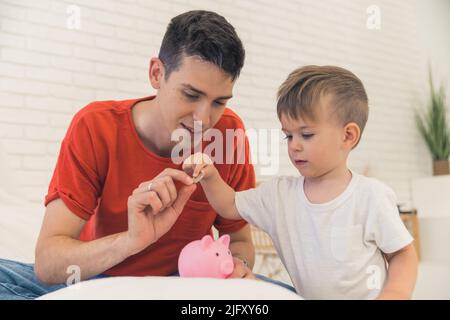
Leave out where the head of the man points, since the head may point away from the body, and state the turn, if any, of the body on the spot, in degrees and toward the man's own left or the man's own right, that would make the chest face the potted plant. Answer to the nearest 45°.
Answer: approximately 90° to the man's own left

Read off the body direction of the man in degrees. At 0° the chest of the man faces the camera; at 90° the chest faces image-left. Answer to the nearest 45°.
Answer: approximately 315°
